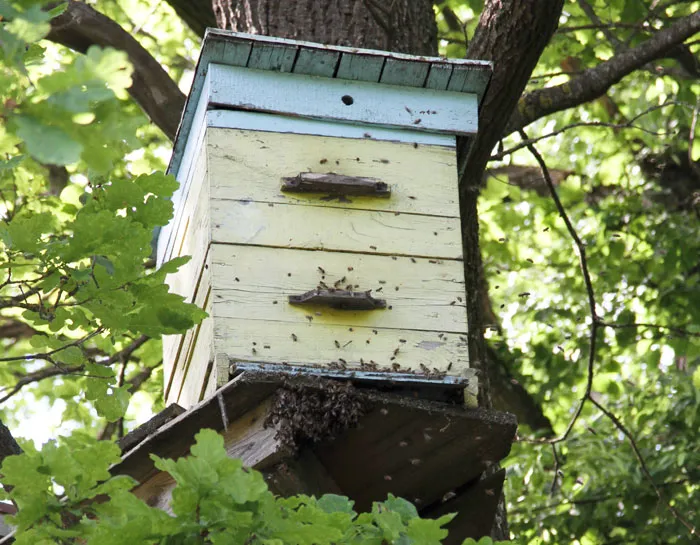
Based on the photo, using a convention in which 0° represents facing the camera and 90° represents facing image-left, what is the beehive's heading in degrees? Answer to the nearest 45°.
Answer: approximately 0°
